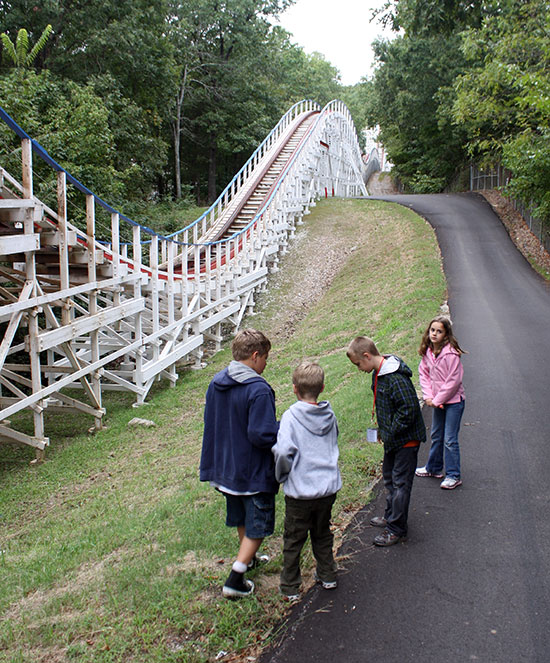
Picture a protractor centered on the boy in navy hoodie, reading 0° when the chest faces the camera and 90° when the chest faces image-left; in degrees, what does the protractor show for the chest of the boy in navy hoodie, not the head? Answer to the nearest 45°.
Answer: approximately 225°

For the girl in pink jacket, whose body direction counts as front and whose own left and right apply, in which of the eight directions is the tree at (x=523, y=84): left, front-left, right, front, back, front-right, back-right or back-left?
back-right

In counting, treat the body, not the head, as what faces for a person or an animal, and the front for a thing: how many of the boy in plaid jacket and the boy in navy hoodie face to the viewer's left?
1

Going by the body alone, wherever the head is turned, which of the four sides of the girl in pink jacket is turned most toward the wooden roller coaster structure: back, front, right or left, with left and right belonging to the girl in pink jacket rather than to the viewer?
right

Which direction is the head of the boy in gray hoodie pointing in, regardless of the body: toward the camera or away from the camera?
away from the camera

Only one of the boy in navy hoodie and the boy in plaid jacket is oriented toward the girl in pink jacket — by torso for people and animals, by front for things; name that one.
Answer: the boy in navy hoodie

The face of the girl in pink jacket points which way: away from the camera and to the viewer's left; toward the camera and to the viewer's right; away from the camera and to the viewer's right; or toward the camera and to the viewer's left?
toward the camera and to the viewer's left

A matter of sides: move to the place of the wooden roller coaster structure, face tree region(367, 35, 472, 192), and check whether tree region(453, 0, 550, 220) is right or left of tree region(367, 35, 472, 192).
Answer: right

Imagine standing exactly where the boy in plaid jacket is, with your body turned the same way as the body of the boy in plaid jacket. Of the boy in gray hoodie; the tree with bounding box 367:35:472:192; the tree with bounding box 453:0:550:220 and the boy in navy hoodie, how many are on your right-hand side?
2

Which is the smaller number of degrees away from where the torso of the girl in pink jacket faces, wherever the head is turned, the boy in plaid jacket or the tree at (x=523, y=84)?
the boy in plaid jacket

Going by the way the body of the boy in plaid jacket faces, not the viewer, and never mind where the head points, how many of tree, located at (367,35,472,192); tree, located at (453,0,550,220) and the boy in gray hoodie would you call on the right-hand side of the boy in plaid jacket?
2

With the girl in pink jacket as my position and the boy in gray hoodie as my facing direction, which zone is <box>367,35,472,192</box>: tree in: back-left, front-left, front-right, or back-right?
back-right

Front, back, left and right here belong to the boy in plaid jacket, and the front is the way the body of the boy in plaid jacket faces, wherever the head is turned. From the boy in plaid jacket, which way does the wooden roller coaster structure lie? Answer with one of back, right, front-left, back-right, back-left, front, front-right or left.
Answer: front-right

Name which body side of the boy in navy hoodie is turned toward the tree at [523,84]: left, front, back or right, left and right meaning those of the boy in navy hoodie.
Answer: front

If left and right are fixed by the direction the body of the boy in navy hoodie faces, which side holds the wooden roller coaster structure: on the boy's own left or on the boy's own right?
on the boy's own left

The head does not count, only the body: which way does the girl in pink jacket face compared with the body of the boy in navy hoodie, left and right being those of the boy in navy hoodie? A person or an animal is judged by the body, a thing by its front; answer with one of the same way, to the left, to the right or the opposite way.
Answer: the opposite way

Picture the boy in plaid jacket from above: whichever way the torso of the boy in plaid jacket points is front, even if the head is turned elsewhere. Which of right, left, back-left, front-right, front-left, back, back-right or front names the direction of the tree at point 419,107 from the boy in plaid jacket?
right

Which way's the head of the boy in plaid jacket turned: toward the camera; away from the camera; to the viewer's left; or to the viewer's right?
to the viewer's left

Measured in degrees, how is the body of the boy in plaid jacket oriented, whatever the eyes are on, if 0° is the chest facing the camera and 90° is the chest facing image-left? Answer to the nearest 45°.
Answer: approximately 90°

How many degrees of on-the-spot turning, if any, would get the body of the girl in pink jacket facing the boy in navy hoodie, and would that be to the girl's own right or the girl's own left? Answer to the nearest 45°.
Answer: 0° — they already face them
